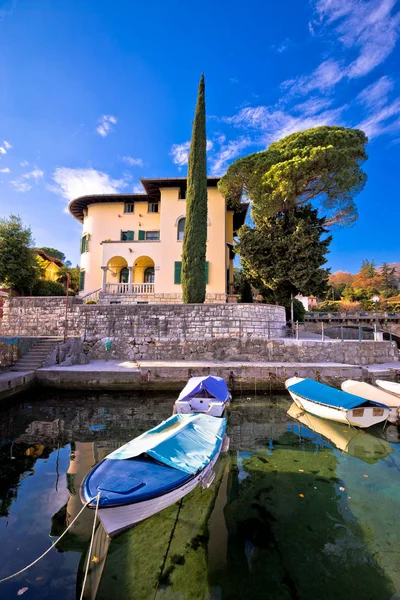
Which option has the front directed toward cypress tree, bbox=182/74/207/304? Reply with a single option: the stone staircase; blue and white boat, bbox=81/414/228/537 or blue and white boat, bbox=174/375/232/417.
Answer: blue and white boat, bbox=174/375/232/417

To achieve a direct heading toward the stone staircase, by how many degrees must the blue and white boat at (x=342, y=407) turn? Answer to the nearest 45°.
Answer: approximately 45° to its left

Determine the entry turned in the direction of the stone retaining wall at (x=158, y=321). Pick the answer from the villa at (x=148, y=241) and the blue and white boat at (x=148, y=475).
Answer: the villa

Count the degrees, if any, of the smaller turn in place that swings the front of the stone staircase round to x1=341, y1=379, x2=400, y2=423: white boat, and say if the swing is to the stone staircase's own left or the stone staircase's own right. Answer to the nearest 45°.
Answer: approximately 90° to the stone staircase's own left

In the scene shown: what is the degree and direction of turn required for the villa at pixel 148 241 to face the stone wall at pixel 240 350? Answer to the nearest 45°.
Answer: approximately 45° to its left

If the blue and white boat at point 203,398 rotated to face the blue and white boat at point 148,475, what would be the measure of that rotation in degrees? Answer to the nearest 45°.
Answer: approximately 180°

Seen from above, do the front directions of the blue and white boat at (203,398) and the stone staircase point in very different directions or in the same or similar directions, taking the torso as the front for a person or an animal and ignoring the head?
very different directions

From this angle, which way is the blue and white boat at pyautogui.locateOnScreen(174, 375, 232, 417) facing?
away from the camera

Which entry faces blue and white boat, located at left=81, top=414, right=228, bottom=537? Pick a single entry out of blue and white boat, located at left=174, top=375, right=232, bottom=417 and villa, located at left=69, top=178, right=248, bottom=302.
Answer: the villa

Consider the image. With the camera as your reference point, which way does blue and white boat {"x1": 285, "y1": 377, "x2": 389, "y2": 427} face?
facing away from the viewer and to the left of the viewer

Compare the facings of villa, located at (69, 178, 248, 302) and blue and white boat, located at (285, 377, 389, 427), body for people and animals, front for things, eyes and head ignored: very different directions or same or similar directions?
very different directions
